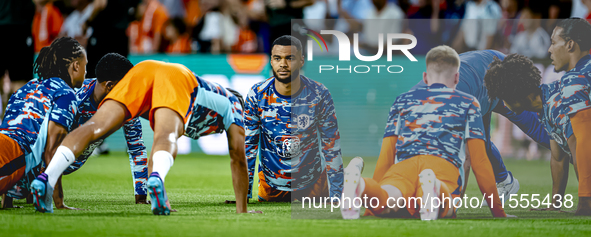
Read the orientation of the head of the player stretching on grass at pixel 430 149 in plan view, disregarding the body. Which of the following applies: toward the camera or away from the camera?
away from the camera

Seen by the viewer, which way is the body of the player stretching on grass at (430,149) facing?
away from the camera

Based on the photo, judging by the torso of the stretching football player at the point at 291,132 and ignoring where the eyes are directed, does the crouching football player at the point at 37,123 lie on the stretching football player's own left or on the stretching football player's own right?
on the stretching football player's own right

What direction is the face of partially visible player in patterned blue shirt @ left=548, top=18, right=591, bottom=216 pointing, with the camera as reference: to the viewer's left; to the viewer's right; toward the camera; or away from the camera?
to the viewer's left

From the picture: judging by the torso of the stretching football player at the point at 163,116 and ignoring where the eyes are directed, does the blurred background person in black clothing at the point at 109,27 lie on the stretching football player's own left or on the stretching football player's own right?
on the stretching football player's own left

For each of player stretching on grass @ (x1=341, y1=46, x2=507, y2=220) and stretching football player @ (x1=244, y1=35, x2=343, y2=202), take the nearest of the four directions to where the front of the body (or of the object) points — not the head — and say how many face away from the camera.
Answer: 1

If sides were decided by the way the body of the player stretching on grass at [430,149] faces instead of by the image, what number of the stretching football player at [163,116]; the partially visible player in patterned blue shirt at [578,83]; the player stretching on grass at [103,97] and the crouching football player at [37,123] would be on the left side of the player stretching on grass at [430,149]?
3

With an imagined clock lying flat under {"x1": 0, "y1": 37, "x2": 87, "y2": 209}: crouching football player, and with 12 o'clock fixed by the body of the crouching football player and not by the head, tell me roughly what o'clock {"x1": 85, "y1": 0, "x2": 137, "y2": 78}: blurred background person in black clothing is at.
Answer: The blurred background person in black clothing is roughly at 11 o'clock from the crouching football player.

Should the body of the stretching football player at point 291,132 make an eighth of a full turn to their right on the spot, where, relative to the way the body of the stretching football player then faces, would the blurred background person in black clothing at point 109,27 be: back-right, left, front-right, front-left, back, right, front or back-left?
right

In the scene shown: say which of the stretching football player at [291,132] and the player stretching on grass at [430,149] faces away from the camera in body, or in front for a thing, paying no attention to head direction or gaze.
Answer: the player stretching on grass

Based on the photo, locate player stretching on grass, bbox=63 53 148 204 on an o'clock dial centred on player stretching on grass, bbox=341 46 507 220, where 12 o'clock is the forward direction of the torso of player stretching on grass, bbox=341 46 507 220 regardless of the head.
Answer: player stretching on grass, bbox=63 53 148 204 is roughly at 9 o'clock from player stretching on grass, bbox=341 46 507 220.

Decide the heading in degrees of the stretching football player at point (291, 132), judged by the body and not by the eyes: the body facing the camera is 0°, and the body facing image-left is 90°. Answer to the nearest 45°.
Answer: approximately 0°
